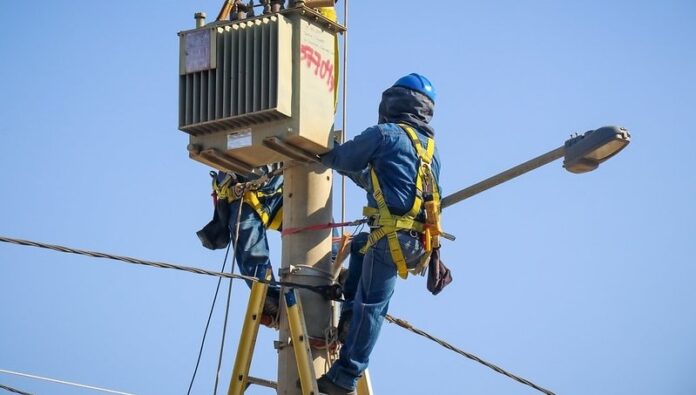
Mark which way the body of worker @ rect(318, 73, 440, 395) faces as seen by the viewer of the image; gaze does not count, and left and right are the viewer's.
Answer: facing away from the viewer and to the left of the viewer

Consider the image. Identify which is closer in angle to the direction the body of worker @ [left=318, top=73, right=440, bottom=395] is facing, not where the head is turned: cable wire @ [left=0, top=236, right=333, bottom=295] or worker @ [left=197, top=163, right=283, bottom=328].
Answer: the worker

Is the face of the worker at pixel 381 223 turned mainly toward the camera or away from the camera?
away from the camera

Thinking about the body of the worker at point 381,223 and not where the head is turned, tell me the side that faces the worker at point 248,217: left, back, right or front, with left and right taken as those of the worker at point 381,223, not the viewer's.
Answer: front
